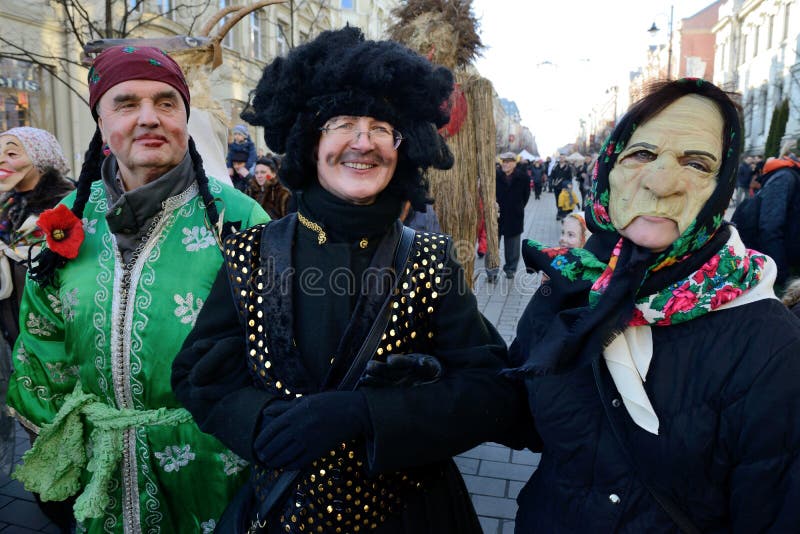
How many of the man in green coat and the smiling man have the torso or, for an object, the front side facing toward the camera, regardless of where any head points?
2

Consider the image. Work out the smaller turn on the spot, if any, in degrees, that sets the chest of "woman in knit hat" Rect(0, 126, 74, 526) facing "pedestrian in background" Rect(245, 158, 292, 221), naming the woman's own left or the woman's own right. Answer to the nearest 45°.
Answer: approximately 180°

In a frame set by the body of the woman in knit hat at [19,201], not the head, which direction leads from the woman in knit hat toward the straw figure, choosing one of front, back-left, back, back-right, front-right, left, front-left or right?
back-left

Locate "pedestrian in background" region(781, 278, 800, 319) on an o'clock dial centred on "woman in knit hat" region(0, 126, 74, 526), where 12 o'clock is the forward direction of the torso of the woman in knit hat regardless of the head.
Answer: The pedestrian in background is roughly at 9 o'clock from the woman in knit hat.

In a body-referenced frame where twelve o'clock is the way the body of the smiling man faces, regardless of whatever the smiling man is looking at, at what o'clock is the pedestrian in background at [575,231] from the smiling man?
The pedestrian in background is roughly at 7 o'clock from the smiling man.

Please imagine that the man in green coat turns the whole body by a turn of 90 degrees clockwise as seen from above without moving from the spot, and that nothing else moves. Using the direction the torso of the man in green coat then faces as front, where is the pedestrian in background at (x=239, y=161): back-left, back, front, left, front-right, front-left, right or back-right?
right

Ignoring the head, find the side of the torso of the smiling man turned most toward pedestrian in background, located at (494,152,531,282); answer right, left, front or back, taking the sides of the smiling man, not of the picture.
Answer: back

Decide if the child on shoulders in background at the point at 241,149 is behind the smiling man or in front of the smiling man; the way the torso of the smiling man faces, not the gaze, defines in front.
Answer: behind

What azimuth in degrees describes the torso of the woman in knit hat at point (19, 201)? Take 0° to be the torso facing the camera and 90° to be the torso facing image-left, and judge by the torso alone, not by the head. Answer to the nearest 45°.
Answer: approximately 45°

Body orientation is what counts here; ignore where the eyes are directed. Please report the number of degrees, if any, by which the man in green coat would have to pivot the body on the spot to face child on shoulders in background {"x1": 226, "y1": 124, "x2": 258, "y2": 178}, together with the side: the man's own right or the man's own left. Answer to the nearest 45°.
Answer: approximately 180°

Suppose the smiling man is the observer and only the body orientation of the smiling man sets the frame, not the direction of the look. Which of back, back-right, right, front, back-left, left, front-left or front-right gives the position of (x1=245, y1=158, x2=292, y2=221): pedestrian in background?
back
